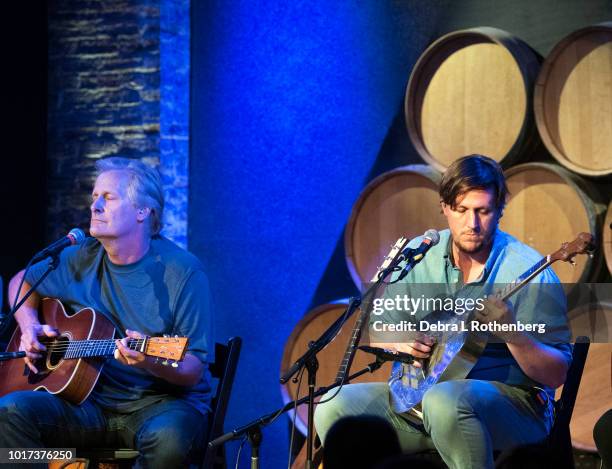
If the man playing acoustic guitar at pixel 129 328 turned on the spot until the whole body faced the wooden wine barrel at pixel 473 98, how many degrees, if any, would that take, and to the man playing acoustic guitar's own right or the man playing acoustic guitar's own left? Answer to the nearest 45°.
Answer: approximately 135° to the man playing acoustic guitar's own left

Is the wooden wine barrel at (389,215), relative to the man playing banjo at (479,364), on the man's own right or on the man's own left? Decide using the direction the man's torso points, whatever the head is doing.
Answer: on the man's own right

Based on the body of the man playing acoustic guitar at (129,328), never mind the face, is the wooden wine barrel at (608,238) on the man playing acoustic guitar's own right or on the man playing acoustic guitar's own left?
on the man playing acoustic guitar's own left

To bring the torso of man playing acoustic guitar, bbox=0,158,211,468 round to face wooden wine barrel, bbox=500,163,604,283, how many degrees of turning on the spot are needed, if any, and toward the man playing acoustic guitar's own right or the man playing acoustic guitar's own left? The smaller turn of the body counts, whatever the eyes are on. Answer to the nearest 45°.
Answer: approximately 135° to the man playing acoustic guitar's own left

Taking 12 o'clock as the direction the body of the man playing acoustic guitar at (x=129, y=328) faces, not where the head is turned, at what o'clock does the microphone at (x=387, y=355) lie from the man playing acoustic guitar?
The microphone is roughly at 9 o'clock from the man playing acoustic guitar.

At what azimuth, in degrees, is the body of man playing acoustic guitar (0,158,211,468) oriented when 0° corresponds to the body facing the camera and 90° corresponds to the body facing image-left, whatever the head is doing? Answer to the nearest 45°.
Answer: approximately 45°

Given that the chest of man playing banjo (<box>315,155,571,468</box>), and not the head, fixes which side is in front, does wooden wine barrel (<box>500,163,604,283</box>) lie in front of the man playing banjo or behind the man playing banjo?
behind

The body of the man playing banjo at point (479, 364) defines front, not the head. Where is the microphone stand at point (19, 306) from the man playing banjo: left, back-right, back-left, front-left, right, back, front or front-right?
front-right

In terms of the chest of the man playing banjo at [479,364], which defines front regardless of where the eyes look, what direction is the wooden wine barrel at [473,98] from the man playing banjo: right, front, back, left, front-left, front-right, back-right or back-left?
back-right

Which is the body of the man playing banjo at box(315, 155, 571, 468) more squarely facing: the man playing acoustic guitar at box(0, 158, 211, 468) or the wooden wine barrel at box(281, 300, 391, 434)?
the man playing acoustic guitar

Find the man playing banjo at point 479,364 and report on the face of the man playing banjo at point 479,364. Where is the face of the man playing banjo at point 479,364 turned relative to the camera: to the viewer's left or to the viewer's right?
to the viewer's left

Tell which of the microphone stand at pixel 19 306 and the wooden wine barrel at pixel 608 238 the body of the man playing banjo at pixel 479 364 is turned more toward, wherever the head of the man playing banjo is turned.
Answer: the microphone stand
